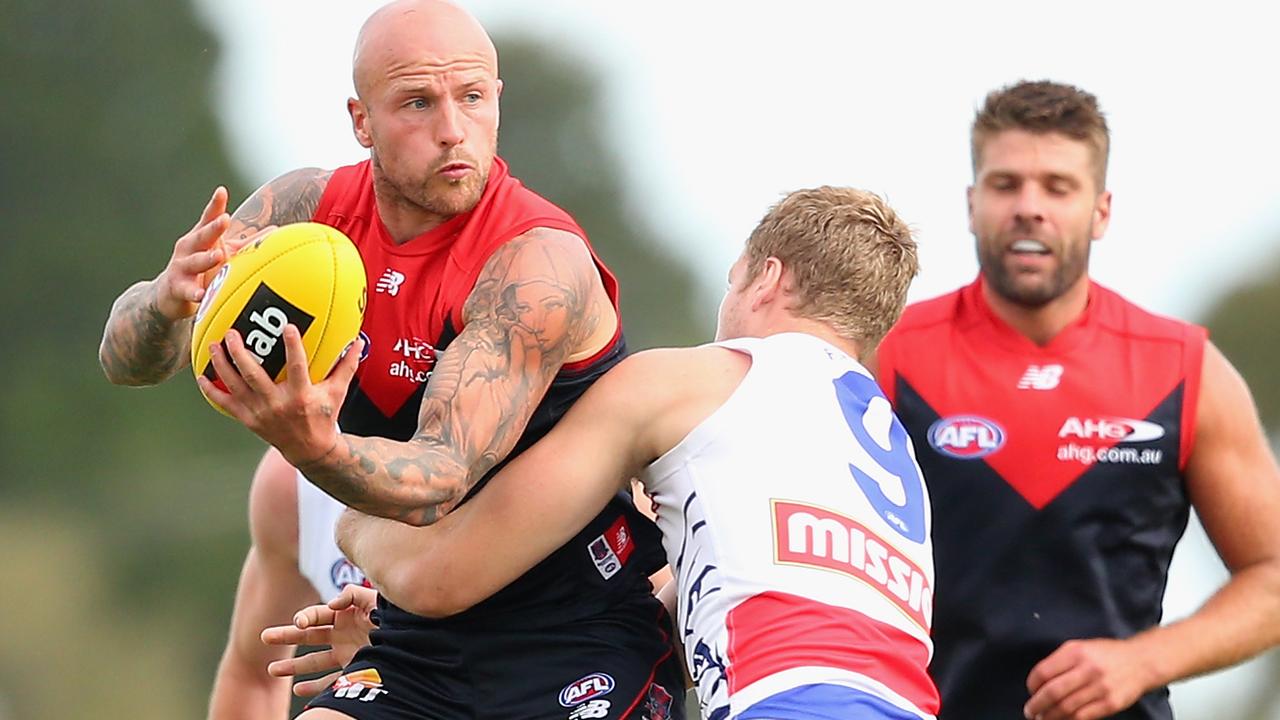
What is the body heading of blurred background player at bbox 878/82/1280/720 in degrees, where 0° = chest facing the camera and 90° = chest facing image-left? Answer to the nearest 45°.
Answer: approximately 0°
